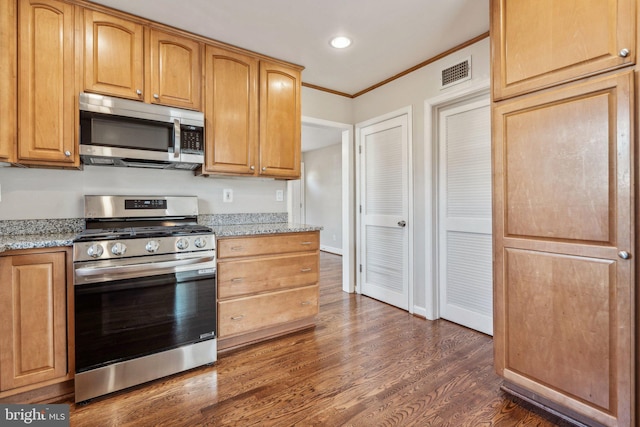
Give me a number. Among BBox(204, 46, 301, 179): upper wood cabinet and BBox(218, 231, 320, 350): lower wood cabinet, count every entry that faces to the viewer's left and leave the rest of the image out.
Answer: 0

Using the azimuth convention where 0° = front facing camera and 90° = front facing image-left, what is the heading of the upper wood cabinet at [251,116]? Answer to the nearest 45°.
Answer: approximately 315°

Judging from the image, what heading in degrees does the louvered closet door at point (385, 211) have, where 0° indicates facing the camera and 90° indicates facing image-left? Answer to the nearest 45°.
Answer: approximately 45°

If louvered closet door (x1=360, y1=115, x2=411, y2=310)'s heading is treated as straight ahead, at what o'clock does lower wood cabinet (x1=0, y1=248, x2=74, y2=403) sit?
The lower wood cabinet is roughly at 12 o'clock from the louvered closet door.

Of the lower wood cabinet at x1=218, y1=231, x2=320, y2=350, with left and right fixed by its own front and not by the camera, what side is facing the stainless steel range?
right

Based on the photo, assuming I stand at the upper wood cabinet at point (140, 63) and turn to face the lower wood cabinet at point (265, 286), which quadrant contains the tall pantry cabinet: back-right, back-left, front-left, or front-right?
front-right

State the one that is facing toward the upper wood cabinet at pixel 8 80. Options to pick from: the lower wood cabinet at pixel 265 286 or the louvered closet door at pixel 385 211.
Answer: the louvered closet door

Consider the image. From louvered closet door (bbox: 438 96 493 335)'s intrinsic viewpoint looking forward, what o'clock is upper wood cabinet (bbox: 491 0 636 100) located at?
The upper wood cabinet is roughly at 10 o'clock from the louvered closet door.

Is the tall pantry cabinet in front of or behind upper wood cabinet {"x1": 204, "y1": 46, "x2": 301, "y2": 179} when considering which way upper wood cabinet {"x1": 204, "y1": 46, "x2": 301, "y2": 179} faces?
in front

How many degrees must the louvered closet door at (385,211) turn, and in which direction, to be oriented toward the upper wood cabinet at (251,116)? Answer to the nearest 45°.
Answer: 0° — it already faces it

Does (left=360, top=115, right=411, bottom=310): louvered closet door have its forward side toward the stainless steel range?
yes

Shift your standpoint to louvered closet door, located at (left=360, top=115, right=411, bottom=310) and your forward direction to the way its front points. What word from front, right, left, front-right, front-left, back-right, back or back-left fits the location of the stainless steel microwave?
front

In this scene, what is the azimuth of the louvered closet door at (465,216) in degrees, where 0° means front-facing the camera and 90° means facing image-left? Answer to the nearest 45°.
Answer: approximately 45°

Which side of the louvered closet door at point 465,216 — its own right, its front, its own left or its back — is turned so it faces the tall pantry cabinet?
left

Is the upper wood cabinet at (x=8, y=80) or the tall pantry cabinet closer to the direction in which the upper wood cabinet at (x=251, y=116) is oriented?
the tall pantry cabinet

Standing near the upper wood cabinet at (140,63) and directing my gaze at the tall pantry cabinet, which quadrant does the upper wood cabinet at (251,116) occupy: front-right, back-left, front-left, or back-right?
front-left

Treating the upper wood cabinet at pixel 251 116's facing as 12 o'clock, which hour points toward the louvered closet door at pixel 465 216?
The louvered closet door is roughly at 11 o'clock from the upper wood cabinet.
